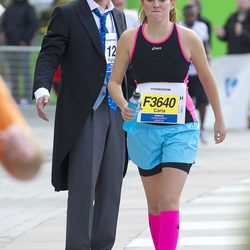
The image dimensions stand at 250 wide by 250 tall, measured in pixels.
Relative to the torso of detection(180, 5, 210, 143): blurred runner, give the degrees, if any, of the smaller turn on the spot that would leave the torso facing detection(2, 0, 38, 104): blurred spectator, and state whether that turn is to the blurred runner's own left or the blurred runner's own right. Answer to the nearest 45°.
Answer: approximately 90° to the blurred runner's own right

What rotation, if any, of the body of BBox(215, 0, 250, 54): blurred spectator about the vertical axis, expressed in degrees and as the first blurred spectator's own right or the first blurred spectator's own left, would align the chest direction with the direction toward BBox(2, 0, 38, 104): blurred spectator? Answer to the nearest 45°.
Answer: approximately 45° to the first blurred spectator's own right

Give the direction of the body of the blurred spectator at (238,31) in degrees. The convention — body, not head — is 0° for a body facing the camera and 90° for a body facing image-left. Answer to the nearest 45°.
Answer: approximately 45°

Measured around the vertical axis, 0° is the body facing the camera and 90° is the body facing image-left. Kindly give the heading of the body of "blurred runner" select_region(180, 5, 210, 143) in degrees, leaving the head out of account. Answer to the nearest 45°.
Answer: approximately 45°

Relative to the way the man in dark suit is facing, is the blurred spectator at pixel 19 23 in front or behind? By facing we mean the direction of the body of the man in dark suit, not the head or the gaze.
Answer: behind

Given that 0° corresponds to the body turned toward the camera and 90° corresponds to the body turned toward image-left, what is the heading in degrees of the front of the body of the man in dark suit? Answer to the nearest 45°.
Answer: approximately 315°

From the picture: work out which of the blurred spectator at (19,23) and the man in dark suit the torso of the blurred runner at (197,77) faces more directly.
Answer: the man in dark suit
